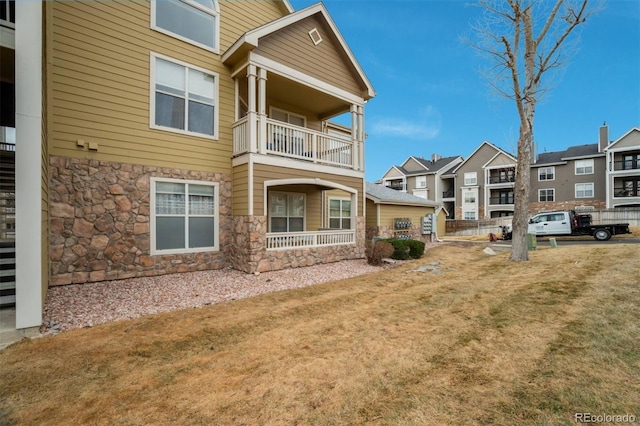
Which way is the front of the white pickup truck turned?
to the viewer's left

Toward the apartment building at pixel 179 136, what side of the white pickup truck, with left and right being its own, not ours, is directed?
left

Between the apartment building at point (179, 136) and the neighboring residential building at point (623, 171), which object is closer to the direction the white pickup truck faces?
the apartment building

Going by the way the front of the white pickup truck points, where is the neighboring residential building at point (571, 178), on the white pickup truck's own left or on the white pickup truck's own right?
on the white pickup truck's own right

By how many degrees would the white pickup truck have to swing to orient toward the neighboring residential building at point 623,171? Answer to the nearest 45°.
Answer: approximately 90° to its right

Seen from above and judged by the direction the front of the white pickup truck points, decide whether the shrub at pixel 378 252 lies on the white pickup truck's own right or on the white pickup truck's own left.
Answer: on the white pickup truck's own left

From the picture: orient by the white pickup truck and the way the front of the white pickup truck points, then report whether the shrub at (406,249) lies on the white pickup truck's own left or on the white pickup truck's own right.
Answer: on the white pickup truck's own left

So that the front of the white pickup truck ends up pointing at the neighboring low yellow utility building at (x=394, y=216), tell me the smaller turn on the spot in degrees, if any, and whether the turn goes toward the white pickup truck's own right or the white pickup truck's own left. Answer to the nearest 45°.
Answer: approximately 45° to the white pickup truck's own left

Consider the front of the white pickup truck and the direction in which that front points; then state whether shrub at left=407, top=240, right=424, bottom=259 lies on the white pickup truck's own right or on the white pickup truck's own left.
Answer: on the white pickup truck's own left

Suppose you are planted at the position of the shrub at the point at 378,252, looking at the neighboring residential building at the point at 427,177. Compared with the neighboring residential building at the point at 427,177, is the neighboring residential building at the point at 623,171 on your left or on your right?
right
